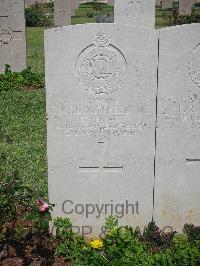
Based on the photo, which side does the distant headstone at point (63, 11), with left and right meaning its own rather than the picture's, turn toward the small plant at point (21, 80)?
front

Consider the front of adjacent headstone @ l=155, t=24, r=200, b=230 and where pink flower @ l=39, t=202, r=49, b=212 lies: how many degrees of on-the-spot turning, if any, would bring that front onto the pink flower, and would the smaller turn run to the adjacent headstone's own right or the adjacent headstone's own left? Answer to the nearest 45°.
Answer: approximately 45° to the adjacent headstone's own right

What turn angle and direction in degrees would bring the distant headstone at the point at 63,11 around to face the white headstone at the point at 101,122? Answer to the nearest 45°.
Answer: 0° — it already faces it

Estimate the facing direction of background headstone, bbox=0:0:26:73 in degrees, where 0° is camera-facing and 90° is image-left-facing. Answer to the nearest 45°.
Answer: approximately 0°

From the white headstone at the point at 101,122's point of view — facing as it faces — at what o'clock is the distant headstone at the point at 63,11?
The distant headstone is roughly at 6 o'clock from the white headstone.

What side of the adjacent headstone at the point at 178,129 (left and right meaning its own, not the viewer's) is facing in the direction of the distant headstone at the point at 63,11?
back
